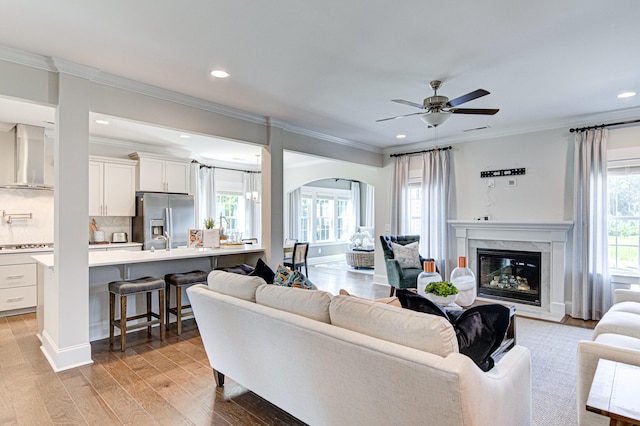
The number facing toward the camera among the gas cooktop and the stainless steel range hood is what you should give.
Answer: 2

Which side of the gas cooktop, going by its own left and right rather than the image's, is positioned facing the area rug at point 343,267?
left

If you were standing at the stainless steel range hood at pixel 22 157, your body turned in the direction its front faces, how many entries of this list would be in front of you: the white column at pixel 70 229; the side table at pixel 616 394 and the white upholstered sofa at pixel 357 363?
3

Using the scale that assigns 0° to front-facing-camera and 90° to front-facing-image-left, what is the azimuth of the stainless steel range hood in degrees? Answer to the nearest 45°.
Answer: approximately 0°

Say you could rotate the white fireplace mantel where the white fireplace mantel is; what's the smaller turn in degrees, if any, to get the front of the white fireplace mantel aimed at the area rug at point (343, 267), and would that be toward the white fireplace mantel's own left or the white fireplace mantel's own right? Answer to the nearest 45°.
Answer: approximately 90° to the white fireplace mantel's own right

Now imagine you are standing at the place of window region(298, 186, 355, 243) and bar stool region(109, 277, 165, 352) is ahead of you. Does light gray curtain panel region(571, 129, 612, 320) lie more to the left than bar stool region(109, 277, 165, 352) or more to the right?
left

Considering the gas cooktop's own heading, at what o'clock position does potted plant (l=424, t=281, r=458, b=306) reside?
The potted plant is roughly at 11 o'clock from the gas cooktop.

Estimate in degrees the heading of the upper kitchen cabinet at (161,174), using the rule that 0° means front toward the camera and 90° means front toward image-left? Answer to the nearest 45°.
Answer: approximately 315°

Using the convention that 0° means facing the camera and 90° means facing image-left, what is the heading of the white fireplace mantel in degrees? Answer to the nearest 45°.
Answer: approximately 45°

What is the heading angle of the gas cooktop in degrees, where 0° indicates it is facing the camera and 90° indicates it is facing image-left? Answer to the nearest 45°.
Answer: approximately 0°

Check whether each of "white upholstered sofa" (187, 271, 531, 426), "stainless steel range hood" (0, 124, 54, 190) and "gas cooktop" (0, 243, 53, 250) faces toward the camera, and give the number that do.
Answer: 2

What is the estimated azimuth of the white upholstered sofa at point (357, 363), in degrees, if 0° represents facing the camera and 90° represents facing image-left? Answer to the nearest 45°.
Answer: approximately 225°
